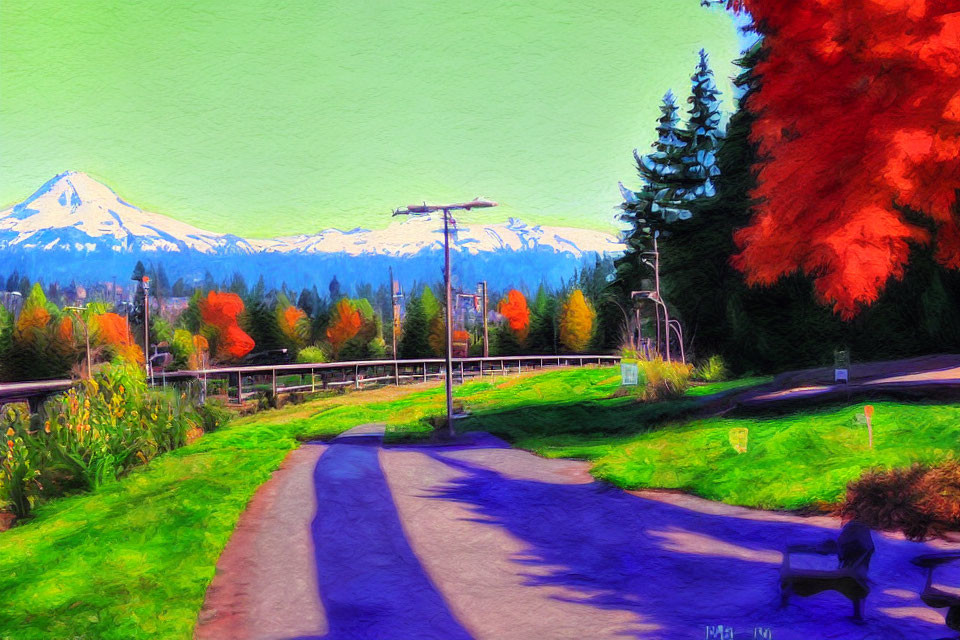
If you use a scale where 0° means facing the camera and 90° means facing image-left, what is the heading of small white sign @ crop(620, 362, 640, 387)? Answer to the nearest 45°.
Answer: approximately 0°

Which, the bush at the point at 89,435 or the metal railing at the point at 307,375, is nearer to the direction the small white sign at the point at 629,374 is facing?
the bush

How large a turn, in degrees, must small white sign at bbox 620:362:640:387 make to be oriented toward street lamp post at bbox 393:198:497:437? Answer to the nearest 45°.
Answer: approximately 90° to its right

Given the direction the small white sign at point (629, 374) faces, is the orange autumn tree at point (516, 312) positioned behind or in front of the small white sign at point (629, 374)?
behind

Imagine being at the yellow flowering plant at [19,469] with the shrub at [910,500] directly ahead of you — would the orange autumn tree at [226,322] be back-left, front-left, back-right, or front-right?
back-left

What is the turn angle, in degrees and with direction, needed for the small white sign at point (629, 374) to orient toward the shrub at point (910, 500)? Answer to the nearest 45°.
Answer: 0° — it already faces it

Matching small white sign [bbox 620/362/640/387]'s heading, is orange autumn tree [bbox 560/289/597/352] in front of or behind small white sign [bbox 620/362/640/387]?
behind

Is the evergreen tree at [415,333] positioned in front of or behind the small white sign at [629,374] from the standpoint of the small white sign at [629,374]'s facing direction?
behind

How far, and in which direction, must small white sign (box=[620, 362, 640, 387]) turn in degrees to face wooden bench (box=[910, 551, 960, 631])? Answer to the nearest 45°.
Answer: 0° — it already faces it
